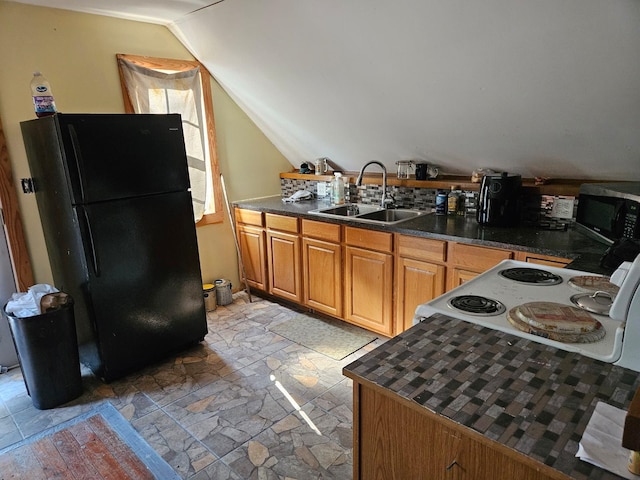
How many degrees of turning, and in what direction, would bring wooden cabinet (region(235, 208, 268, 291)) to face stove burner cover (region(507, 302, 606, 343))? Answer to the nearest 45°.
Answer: approximately 45° to its left

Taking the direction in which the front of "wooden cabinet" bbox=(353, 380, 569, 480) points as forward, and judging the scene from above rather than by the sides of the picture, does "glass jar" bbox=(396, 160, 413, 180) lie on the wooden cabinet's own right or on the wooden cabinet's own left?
on the wooden cabinet's own right

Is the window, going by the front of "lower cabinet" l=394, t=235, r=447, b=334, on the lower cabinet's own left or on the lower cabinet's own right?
on the lower cabinet's own right

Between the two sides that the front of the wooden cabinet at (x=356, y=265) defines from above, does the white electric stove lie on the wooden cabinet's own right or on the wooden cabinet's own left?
on the wooden cabinet's own left

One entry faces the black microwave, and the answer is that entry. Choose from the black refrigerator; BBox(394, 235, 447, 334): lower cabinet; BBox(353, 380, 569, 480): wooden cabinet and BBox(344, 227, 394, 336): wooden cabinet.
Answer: the black refrigerator

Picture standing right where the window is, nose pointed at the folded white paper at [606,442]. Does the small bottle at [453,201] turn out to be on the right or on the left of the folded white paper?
left
